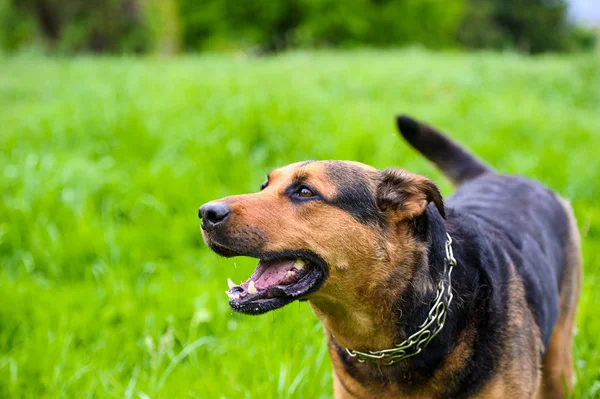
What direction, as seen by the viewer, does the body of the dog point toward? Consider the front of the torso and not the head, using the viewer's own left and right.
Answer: facing the viewer and to the left of the viewer

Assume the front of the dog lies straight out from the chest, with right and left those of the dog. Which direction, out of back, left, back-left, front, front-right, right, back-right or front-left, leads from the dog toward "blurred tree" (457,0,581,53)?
back-right
